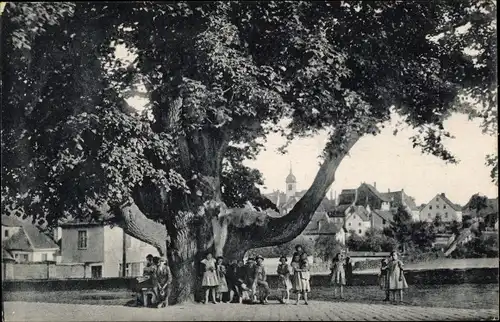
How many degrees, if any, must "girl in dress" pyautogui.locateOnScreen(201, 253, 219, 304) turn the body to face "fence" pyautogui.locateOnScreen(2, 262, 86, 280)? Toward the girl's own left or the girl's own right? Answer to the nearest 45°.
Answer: approximately 90° to the girl's own right

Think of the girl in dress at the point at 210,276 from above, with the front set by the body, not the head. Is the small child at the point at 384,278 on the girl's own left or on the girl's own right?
on the girl's own left

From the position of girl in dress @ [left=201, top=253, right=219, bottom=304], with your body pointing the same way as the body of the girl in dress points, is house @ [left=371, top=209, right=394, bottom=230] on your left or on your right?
on your left

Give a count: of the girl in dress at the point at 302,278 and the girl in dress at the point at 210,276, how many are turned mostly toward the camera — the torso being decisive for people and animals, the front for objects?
2

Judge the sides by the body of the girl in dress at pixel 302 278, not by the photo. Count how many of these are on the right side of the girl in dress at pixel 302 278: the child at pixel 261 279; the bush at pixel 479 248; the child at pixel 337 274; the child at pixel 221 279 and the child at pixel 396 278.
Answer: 2

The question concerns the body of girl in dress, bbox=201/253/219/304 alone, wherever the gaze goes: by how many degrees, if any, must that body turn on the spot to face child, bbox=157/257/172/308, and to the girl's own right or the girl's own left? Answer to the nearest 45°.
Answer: approximately 90° to the girl's own right

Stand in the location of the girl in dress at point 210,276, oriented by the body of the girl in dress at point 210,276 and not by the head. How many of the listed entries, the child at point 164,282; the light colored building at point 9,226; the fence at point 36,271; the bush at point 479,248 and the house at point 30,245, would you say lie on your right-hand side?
4

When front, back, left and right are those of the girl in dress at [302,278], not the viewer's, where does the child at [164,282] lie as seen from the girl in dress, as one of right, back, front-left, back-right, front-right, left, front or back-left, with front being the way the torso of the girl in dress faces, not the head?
right
